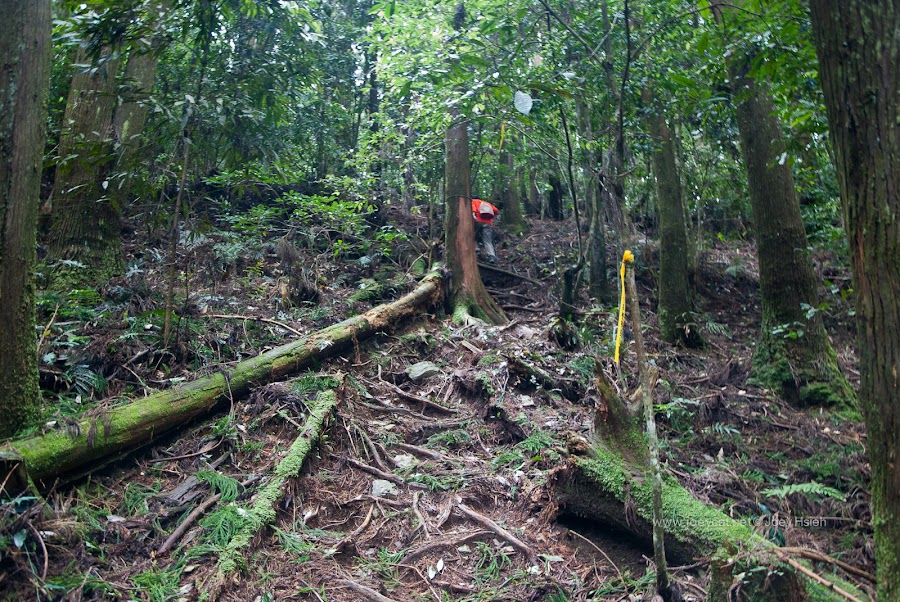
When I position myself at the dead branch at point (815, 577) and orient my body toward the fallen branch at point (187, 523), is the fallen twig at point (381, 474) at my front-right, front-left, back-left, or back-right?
front-right

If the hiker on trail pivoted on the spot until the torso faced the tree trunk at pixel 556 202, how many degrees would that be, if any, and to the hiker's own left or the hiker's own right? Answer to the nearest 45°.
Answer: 0° — they already face it

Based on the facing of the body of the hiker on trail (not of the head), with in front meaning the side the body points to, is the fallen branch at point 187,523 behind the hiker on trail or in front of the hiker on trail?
behind

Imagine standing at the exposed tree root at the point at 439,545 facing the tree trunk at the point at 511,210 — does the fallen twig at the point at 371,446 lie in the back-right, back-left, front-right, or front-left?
front-left
